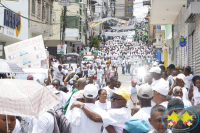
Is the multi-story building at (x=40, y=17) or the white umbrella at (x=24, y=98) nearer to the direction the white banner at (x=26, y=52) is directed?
the white umbrella

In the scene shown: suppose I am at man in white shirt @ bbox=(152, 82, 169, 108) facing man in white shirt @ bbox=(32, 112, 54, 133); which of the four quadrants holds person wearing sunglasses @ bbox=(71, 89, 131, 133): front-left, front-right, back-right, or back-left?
front-left

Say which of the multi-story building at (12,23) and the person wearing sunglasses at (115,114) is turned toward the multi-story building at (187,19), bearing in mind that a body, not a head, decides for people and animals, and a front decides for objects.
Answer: the multi-story building at (12,23)

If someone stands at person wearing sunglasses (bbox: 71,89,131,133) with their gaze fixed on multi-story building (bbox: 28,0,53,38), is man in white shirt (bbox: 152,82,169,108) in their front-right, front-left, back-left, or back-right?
front-right

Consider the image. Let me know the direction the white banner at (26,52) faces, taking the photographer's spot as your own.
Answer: facing the viewer

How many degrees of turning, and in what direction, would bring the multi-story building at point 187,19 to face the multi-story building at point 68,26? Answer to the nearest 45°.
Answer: approximately 45° to its right

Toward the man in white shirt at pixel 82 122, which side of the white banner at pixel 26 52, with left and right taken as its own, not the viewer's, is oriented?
front

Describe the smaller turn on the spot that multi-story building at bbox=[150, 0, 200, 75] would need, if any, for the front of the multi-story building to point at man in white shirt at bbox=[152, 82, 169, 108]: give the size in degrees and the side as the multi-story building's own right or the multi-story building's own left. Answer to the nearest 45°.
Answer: approximately 90° to the multi-story building's own left

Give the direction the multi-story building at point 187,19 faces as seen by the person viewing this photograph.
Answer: facing to the left of the viewer

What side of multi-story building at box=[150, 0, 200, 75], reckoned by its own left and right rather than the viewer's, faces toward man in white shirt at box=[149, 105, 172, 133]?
left
